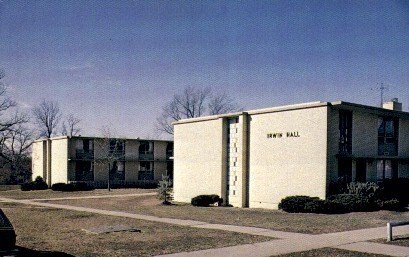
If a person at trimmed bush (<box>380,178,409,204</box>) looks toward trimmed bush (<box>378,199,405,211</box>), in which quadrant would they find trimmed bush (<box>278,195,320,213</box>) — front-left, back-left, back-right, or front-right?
front-right

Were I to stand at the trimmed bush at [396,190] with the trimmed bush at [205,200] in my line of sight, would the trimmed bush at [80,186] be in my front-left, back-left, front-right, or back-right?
front-right

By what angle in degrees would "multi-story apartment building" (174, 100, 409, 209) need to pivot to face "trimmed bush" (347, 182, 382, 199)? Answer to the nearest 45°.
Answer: approximately 90° to its left

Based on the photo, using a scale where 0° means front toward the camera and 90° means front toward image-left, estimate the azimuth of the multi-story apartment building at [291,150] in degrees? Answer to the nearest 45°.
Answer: approximately 45°

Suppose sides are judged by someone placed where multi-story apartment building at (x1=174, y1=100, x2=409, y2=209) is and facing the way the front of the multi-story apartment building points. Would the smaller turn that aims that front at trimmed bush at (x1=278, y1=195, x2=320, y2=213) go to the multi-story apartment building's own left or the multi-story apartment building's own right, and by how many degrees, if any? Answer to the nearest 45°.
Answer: approximately 45° to the multi-story apartment building's own left

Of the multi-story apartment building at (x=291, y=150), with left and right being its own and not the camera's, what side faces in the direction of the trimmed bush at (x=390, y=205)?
left
